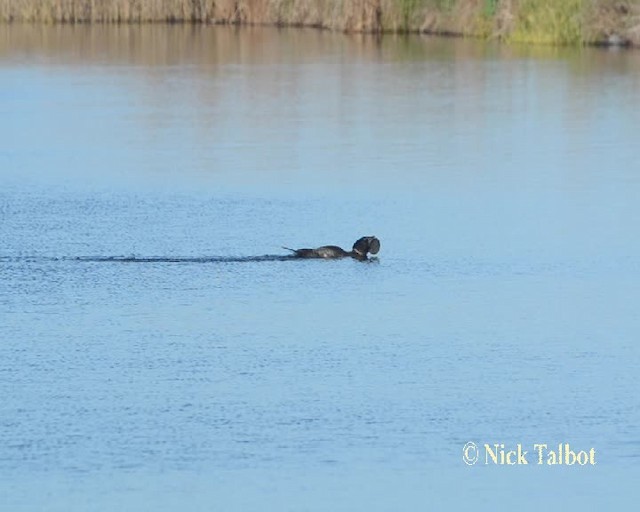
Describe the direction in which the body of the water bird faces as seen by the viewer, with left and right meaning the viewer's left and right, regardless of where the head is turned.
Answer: facing to the right of the viewer
